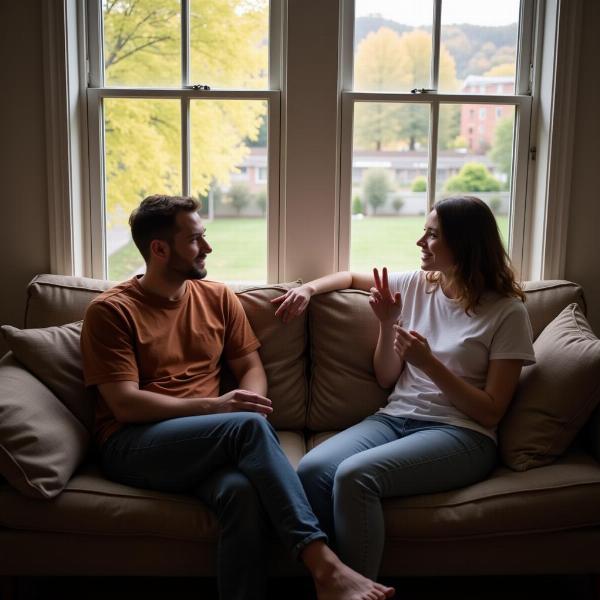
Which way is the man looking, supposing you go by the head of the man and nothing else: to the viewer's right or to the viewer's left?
to the viewer's right

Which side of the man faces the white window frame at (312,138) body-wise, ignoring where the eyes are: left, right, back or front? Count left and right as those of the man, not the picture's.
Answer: left

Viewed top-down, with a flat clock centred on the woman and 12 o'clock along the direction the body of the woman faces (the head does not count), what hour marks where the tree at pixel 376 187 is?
The tree is roughly at 4 o'clock from the woman.

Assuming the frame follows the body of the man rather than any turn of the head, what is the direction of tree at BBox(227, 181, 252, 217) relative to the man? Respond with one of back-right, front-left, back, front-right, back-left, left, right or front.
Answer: back-left

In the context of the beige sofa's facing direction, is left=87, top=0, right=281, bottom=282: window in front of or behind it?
behind

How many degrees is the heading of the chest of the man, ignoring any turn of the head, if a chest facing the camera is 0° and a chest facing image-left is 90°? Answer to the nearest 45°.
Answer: approximately 315°

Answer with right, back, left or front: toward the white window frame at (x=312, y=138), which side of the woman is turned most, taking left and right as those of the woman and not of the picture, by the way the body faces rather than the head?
right

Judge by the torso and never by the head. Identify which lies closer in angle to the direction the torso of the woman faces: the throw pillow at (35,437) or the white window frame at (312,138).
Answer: the throw pillow

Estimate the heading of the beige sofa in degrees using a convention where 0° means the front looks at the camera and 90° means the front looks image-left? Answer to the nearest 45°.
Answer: approximately 0°

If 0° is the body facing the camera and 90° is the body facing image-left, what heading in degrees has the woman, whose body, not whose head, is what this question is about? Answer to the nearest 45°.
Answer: approximately 45°

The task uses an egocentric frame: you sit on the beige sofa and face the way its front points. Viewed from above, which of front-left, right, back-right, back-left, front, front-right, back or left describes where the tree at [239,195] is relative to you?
back

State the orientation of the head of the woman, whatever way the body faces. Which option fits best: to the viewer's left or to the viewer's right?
to the viewer's left
